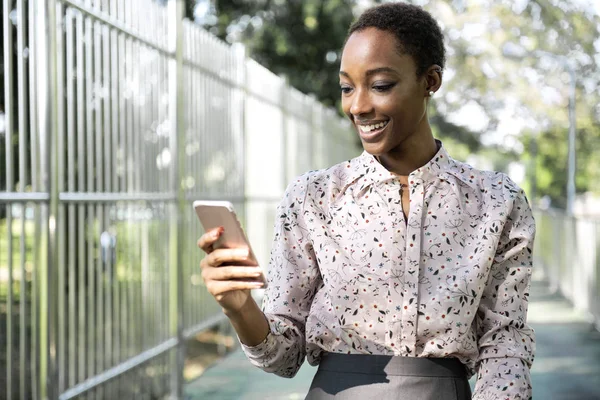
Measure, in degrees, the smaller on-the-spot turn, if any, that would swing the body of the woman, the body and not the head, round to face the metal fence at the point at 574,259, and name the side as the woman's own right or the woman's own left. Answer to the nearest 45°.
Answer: approximately 180°

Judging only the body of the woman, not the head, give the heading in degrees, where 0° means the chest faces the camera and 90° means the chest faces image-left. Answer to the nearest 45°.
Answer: approximately 0°

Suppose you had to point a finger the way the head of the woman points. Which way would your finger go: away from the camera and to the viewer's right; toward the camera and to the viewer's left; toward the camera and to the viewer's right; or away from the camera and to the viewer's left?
toward the camera and to the viewer's left
